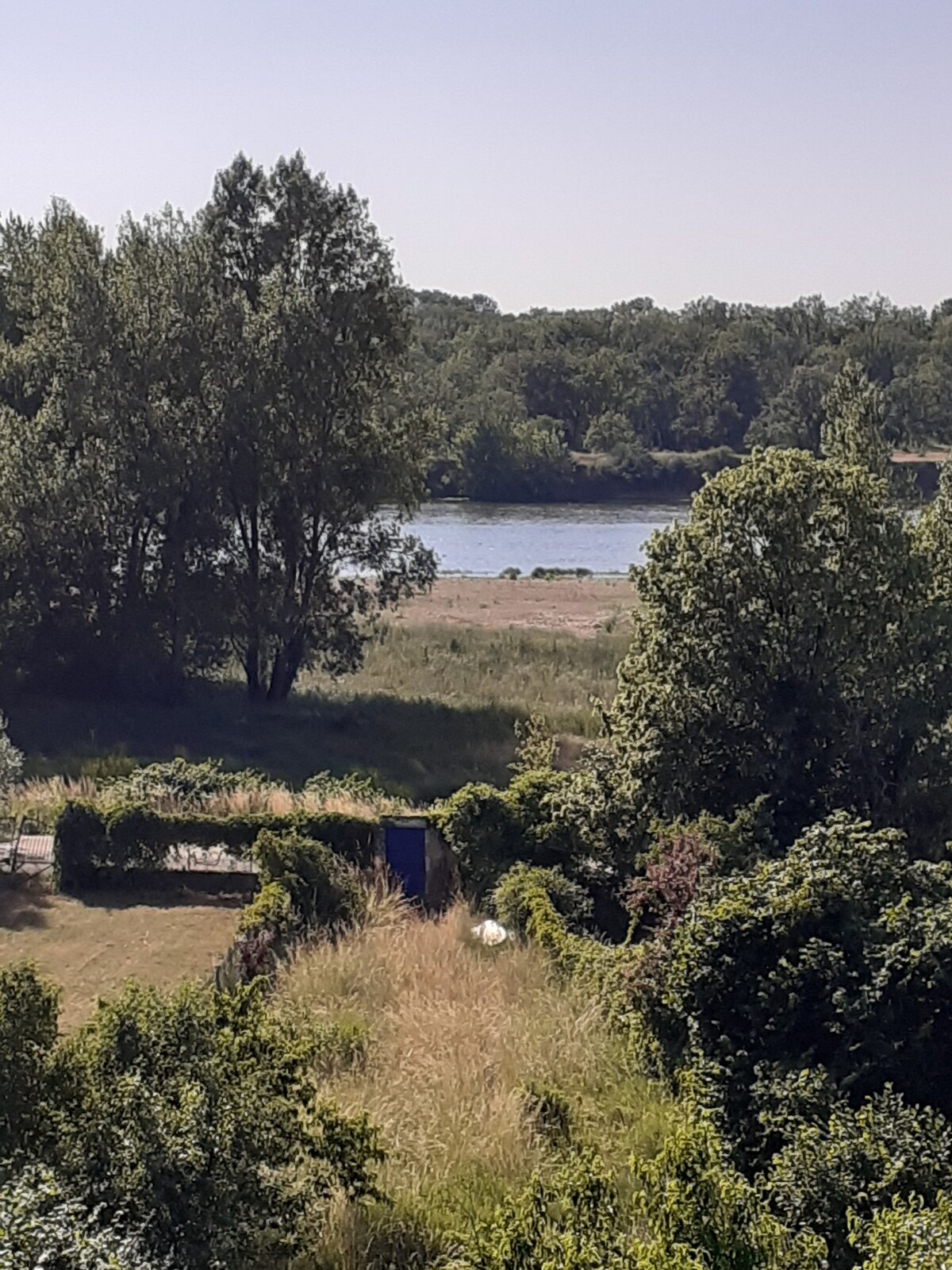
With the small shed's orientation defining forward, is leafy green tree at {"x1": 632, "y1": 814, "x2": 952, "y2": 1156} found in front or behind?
in front

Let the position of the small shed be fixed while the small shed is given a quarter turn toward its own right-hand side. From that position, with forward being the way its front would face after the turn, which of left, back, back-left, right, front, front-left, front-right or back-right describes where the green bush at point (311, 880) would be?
front-left

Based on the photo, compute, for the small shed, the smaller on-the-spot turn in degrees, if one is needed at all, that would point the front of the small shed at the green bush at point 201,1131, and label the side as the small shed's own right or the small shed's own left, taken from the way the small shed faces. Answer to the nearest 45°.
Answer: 0° — it already faces it

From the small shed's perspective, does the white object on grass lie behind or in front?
in front

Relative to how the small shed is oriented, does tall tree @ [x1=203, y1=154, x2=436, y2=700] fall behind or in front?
behind

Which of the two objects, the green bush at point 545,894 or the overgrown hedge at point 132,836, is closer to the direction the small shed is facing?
the green bush

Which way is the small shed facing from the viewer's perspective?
toward the camera

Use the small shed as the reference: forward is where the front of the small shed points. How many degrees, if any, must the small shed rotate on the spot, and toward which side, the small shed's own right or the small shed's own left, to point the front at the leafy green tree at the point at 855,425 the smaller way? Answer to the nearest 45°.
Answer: approximately 135° to the small shed's own left

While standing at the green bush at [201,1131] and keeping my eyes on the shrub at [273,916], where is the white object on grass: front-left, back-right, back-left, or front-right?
front-right

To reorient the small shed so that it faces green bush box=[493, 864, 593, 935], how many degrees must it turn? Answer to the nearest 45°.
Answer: approximately 45° to its left

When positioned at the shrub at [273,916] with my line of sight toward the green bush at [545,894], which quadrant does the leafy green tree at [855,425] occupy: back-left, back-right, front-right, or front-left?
front-left

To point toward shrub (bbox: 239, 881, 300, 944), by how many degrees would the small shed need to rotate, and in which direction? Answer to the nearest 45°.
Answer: approximately 45° to its right

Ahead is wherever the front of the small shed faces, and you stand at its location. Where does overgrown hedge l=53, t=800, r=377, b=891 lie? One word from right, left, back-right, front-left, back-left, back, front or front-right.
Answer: right

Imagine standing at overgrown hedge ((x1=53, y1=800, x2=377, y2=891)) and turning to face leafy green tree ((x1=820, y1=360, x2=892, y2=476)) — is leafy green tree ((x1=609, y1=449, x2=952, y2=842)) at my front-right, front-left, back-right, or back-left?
front-right

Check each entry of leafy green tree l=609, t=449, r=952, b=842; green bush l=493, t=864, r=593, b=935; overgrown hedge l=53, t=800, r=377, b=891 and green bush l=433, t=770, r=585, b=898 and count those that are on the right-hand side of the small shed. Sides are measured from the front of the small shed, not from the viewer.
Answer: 1
